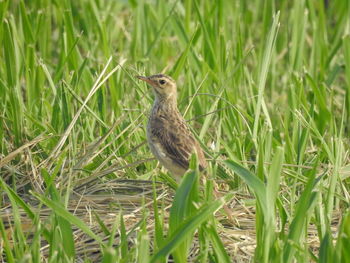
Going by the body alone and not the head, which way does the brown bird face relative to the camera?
to the viewer's left

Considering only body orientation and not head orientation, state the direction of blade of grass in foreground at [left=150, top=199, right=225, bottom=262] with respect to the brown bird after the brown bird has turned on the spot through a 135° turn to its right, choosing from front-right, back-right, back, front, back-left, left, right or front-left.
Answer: back-right

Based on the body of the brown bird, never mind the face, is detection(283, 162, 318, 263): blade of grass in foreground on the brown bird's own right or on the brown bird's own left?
on the brown bird's own left

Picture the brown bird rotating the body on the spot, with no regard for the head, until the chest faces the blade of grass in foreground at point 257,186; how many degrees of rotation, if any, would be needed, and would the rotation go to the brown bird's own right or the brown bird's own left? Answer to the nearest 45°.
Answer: approximately 90° to the brown bird's own left
